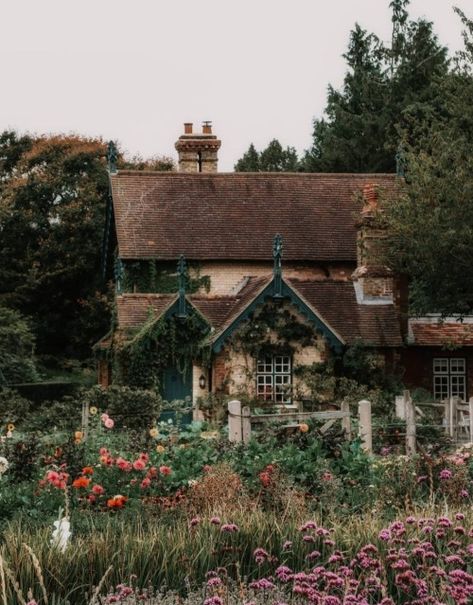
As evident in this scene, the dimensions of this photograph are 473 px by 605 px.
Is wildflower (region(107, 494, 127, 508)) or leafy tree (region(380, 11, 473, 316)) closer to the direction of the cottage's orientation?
the wildflower

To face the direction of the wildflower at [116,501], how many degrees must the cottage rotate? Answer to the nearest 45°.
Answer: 0° — it already faces it

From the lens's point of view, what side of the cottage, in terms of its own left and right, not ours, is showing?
front

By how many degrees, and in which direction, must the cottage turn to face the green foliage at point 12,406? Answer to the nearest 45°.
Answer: approximately 45° to its right

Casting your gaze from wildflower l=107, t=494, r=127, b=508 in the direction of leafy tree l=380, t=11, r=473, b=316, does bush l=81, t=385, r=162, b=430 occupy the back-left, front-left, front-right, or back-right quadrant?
front-left

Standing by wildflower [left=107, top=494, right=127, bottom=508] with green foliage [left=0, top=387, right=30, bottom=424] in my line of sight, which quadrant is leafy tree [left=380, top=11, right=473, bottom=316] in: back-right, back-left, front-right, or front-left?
front-right

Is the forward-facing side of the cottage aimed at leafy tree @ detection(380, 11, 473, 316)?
no

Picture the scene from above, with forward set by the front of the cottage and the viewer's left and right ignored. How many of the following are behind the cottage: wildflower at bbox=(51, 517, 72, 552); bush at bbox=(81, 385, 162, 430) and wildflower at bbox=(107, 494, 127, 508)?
0

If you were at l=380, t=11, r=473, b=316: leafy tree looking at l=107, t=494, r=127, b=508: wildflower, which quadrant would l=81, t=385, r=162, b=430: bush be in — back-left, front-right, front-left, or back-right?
front-right

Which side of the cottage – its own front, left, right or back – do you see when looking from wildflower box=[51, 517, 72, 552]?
front

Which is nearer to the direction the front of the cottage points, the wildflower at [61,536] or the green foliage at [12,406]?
the wildflower

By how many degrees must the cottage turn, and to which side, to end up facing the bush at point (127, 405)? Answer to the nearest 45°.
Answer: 0° — it already faces it

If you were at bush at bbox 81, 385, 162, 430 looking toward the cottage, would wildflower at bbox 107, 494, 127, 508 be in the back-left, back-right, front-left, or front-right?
back-right

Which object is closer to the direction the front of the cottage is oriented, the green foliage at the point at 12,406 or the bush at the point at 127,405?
the bush
